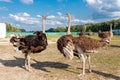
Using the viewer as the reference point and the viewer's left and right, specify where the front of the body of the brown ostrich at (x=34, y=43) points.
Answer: facing to the right of the viewer

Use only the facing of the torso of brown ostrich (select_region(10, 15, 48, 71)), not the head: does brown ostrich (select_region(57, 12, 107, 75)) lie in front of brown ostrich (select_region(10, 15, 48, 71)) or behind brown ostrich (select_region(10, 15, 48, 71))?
in front
